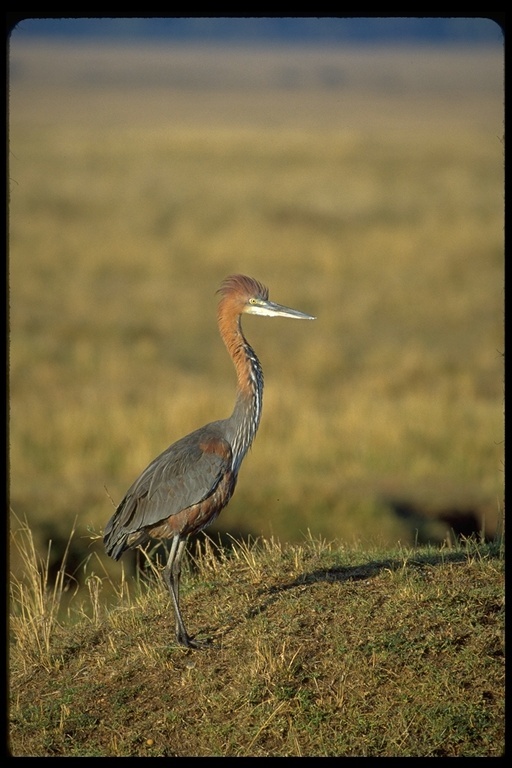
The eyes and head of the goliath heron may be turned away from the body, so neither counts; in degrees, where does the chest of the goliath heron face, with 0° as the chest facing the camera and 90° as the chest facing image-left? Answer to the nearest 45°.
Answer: approximately 270°
